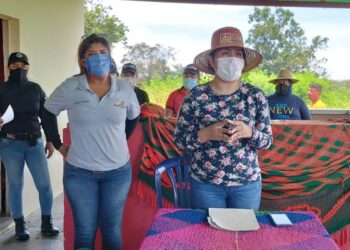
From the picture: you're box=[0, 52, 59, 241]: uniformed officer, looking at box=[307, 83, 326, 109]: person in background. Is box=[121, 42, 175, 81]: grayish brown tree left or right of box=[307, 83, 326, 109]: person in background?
left

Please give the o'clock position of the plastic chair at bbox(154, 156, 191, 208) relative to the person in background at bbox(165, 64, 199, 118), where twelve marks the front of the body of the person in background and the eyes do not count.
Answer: The plastic chair is roughly at 12 o'clock from the person in background.

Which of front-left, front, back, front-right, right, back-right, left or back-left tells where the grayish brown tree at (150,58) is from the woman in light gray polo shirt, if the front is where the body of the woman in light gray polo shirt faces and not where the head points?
back

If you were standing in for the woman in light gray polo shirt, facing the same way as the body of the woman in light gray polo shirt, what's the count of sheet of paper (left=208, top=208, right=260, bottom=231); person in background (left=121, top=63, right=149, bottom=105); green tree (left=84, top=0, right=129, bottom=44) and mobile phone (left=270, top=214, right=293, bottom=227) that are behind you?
2

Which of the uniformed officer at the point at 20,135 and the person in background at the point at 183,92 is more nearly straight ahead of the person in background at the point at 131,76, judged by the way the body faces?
the uniformed officer

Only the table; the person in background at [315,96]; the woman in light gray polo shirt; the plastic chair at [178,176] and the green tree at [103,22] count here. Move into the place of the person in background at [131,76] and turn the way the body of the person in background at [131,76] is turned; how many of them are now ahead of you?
3

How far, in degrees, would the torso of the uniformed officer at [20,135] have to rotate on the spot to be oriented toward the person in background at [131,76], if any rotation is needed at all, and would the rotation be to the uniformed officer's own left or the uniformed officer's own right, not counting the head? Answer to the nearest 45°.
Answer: approximately 135° to the uniformed officer's own left

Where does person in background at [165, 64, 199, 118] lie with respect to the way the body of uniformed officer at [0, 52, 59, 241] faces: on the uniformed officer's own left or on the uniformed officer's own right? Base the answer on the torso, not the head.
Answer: on the uniformed officer's own left

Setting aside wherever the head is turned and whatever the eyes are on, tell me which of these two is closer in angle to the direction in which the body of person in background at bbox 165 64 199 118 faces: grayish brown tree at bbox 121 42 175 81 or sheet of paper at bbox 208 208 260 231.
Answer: the sheet of paper
